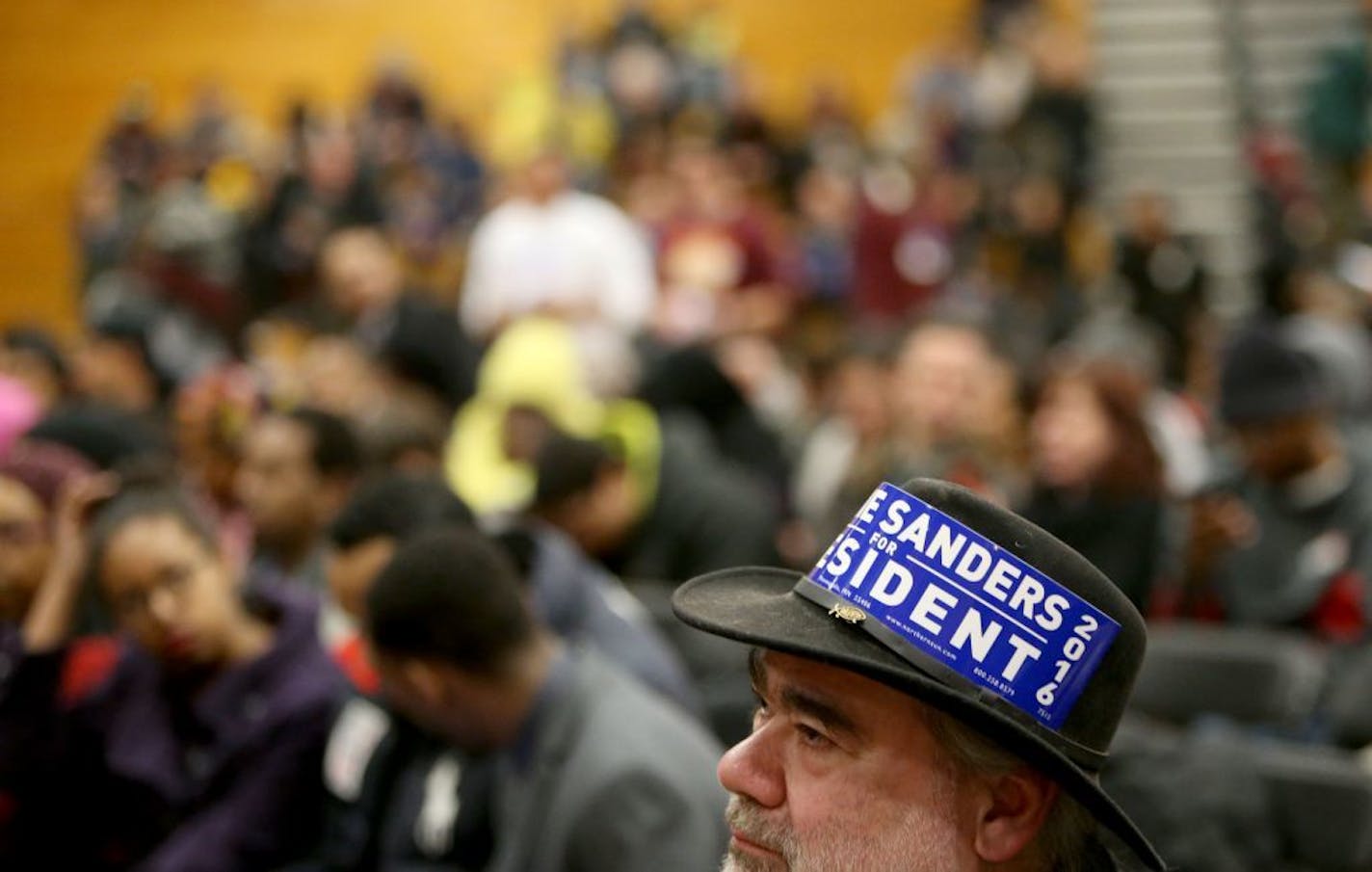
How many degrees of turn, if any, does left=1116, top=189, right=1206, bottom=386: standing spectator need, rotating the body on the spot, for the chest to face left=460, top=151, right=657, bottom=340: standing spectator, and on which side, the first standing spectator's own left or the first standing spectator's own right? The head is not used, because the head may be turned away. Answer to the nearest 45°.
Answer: approximately 45° to the first standing spectator's own right

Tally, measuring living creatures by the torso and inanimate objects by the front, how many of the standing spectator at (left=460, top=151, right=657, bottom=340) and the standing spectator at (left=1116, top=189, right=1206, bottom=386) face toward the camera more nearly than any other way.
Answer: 2

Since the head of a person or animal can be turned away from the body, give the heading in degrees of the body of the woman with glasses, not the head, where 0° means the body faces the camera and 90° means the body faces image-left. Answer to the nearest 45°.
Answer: approximately 45°

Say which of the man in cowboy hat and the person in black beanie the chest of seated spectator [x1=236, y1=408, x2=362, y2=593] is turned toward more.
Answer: the man in cowboy hat

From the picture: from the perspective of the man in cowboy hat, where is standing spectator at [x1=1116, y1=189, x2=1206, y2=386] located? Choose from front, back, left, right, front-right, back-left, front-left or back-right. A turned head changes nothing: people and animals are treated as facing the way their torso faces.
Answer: back-right

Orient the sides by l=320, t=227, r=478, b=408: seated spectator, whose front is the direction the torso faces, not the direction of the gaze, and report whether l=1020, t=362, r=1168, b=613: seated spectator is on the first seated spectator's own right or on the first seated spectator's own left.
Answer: on the first seated spectator's own left

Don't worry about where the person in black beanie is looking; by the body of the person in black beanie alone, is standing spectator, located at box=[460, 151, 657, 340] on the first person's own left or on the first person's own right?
on the first person's own right

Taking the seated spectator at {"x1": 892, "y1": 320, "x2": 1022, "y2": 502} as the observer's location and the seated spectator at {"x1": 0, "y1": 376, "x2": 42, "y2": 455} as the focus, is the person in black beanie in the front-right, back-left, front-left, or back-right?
back-left

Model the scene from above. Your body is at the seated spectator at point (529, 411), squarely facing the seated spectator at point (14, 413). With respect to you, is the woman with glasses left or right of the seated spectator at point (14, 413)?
left

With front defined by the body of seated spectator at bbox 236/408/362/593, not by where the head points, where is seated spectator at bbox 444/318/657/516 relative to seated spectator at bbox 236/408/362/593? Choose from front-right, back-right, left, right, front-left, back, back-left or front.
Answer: back

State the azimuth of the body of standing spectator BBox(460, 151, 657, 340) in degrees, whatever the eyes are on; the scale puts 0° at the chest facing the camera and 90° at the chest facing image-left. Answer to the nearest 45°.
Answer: approximately 0°

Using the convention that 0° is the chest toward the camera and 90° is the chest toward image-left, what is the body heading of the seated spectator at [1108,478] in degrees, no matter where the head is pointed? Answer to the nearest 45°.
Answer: approximately 45°

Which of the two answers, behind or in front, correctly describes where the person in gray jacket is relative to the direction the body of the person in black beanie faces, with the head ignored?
in front

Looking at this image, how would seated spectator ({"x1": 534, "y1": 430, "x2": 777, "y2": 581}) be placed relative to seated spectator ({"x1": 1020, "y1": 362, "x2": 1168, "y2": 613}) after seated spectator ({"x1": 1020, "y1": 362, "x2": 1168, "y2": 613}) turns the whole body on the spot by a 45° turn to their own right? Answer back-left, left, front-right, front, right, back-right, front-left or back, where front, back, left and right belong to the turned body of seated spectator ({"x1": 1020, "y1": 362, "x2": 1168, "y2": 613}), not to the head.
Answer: front
